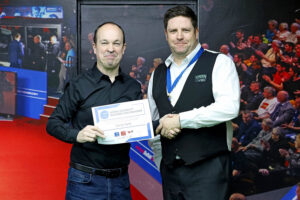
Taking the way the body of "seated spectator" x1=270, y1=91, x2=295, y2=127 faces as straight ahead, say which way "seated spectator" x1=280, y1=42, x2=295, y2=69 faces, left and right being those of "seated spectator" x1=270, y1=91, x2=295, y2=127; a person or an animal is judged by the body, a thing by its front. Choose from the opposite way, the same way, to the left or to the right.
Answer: the same way

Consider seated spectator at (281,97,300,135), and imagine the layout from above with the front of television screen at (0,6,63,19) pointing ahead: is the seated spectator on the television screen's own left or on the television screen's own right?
on the television screen's own left

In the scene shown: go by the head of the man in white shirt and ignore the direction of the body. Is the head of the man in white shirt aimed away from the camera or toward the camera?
toward the camera

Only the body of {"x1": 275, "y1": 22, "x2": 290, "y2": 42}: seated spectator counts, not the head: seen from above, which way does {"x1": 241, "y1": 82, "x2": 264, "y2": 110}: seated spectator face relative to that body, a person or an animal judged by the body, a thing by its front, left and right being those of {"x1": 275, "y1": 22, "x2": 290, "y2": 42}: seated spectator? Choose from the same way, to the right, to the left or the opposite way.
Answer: the same way

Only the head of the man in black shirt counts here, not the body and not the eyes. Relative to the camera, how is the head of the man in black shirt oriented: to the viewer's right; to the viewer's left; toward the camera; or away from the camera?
toward the camera

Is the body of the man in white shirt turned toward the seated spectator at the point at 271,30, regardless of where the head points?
no

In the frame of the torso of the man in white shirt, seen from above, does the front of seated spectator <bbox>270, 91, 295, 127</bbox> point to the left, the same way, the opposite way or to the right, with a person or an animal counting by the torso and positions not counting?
the same way

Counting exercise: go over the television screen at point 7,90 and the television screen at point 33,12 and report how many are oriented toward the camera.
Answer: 2

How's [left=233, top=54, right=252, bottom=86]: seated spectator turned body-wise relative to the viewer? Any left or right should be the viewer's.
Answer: facing the viewer and to the left of the viewer

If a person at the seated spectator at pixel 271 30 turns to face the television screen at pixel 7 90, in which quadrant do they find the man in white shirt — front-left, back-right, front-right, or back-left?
front-left

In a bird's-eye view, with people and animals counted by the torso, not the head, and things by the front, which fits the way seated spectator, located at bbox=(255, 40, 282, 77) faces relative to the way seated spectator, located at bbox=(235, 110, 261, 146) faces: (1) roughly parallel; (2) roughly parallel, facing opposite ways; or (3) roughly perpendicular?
roughly parallel

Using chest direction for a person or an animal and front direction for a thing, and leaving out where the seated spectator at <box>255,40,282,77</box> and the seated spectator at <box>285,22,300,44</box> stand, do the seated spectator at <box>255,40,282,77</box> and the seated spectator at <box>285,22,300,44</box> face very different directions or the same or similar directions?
same or similar directions
